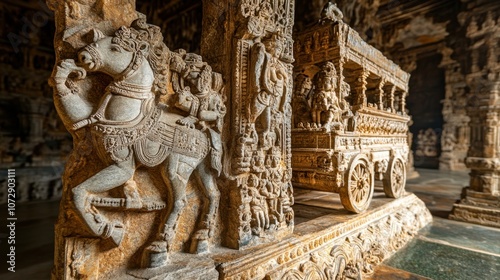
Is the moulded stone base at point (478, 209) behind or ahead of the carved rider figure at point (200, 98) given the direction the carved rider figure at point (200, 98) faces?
behind

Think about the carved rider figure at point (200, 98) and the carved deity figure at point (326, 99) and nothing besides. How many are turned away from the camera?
0

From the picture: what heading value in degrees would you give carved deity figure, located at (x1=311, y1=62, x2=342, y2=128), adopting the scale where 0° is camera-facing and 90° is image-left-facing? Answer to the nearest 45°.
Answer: approximately 0°

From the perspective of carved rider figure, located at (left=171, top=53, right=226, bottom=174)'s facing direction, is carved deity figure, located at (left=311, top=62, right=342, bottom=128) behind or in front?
behind

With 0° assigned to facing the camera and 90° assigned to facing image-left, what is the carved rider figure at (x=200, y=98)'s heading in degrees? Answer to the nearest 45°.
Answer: approximately 45°

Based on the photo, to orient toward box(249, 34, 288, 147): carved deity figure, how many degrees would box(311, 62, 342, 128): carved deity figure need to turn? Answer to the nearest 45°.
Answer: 0° — it already faces it

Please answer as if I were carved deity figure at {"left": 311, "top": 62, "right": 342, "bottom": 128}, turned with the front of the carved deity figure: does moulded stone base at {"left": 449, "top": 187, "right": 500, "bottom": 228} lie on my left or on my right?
on my left

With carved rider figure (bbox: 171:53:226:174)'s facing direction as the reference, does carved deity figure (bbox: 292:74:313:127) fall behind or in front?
behind
